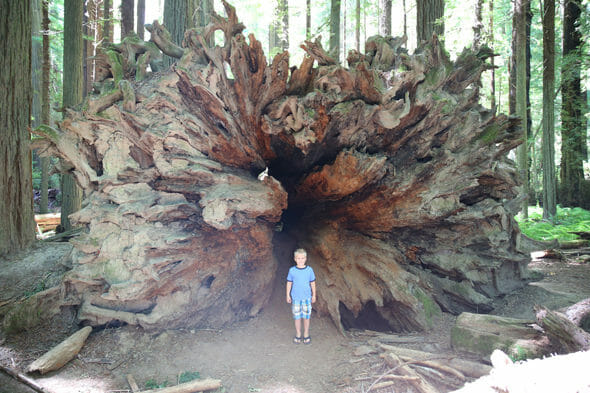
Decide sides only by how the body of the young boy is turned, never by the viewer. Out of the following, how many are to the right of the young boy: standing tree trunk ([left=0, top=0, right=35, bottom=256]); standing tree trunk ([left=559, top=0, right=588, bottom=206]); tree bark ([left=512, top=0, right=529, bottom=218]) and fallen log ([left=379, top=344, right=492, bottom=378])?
1

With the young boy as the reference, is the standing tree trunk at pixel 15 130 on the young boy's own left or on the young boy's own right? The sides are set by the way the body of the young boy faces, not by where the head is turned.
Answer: on the young boy's own right

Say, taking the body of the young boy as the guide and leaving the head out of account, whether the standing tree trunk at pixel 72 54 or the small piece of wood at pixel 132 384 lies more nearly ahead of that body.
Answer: the small piece of wood

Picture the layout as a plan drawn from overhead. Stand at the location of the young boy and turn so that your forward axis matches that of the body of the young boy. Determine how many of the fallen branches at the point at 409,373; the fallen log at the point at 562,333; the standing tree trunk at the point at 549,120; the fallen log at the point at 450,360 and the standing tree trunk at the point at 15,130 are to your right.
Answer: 1

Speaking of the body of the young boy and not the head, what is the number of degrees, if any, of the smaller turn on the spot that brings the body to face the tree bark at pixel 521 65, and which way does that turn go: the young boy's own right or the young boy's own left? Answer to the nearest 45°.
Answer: approximately 135° to the young boy's own left

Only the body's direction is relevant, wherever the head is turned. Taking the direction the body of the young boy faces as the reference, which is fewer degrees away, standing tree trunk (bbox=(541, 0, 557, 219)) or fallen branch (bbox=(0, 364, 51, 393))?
the fallen branch

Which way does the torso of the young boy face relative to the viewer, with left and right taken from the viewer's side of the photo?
facing the viewer

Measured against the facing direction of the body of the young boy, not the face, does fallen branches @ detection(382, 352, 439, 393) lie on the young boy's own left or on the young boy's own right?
on the young boy's own left

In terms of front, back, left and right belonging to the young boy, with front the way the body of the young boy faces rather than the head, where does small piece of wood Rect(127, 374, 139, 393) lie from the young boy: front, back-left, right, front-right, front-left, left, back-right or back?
front-right

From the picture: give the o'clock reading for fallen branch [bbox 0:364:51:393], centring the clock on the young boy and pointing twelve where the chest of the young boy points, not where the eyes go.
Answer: The fallen branch is roughly at 2 o'clock from the young boy.
